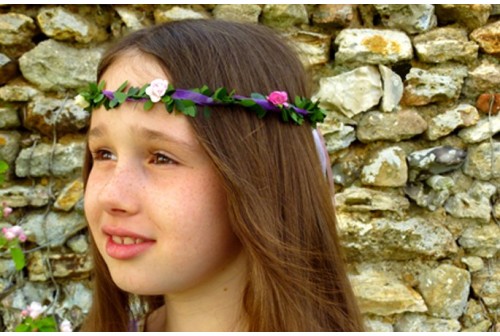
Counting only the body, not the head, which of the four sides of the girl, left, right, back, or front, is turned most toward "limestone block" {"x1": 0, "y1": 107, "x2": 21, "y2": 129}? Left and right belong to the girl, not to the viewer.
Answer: right

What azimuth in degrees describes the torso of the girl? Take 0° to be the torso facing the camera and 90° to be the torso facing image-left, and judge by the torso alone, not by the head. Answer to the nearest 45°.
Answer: approximately 45°

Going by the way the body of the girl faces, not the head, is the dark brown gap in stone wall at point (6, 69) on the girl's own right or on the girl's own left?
on the girl's own right
